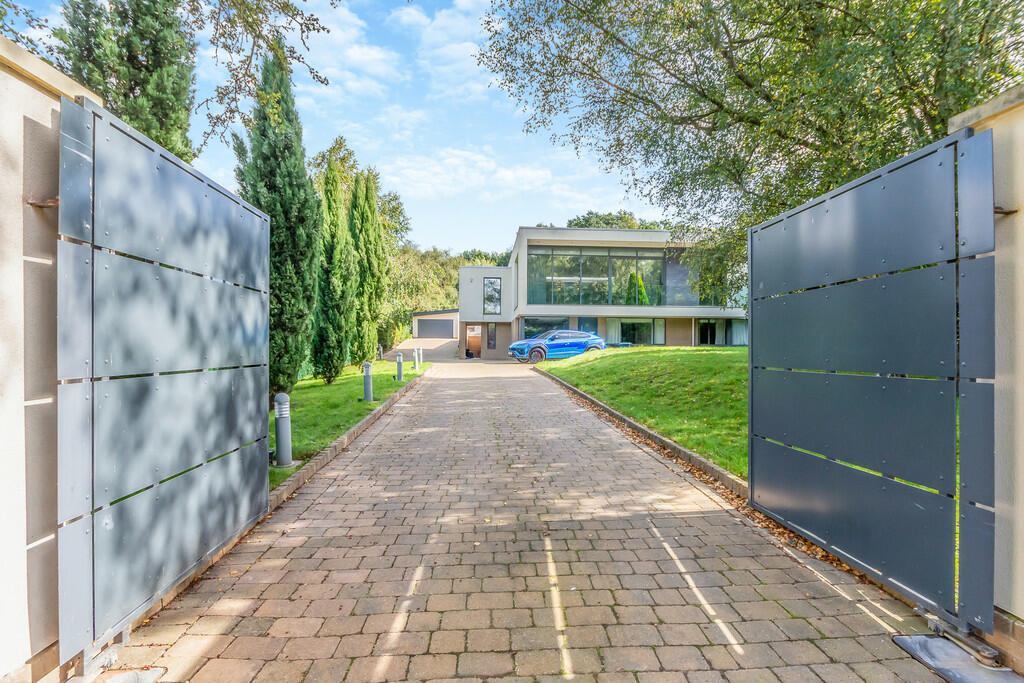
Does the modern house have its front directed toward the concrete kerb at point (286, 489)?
yes

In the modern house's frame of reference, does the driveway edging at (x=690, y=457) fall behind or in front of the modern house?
in front

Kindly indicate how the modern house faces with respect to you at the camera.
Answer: facing the viewer

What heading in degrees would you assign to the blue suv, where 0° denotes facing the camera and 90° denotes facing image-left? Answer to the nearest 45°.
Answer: approximately 45°

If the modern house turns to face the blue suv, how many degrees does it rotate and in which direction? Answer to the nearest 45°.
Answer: approximately 45° to its right

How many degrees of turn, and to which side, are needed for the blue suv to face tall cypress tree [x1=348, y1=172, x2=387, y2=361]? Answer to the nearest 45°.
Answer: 0° — it already faces it

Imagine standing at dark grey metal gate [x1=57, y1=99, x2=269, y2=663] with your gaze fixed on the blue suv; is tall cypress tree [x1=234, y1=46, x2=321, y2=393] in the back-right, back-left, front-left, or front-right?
front-left

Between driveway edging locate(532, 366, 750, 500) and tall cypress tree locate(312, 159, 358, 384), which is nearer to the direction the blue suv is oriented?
the tall cypress tree

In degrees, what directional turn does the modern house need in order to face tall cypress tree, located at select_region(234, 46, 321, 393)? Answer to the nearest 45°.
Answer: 0° — it already faces it

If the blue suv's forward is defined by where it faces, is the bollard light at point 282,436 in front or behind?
in front

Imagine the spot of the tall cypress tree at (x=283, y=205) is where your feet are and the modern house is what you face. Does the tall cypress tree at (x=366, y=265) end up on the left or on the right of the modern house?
left

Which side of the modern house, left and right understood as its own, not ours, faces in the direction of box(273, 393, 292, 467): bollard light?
front

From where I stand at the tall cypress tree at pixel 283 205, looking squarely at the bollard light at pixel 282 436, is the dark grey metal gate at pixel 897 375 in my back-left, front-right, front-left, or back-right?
front-left

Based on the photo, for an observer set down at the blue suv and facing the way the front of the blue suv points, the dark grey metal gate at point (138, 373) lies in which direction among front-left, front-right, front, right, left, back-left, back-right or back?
front-left

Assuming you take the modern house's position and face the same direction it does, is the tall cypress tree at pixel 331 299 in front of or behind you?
in front
